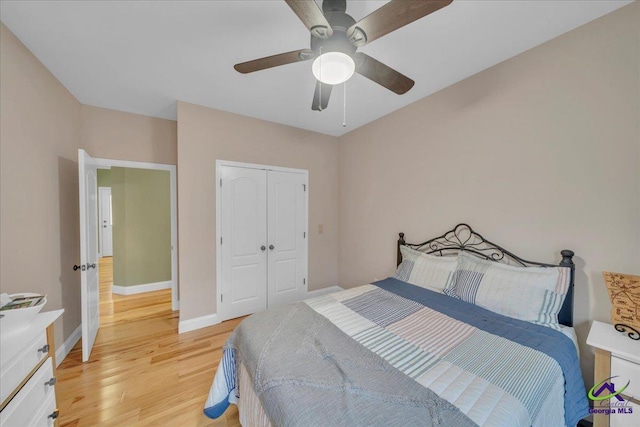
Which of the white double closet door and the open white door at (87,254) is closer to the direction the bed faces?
the open white door

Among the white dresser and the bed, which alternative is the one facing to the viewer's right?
the white dresser

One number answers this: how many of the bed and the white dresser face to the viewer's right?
1

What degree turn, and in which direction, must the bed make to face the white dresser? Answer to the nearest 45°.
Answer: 0° — it already faces it

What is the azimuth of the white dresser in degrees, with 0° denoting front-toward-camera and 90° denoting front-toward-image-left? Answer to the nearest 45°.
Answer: approximately 270°

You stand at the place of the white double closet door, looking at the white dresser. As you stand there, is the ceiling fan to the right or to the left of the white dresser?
left

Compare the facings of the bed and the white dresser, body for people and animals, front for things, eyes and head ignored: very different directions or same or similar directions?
very different directions
